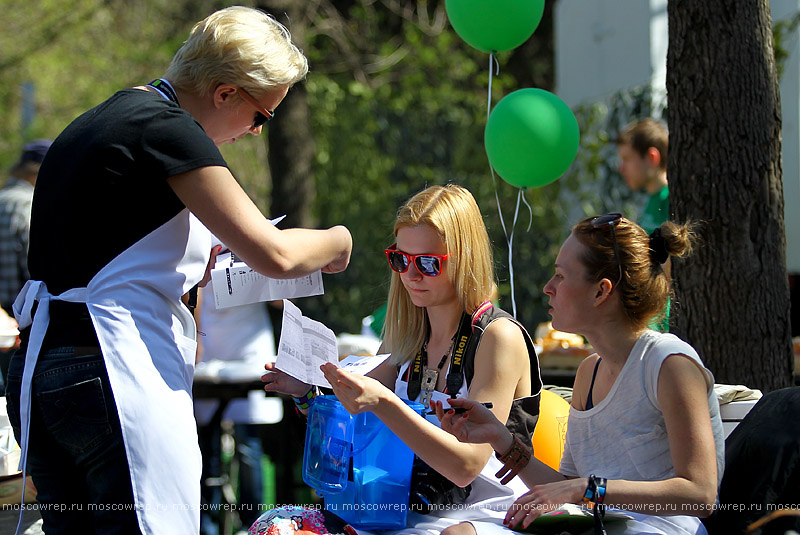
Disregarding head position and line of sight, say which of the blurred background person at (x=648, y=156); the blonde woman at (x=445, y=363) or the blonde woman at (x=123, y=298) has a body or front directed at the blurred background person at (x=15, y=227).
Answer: the blurred background person at (x=648, y=156)

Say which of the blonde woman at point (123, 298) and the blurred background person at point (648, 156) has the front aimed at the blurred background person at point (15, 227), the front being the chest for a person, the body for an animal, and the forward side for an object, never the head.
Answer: the blurred background person at point (648, 156)

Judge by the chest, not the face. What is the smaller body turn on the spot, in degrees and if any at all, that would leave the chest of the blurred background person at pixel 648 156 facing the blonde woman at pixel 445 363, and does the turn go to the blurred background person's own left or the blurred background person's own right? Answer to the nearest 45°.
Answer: approximately 90° to the blurred background person's own left

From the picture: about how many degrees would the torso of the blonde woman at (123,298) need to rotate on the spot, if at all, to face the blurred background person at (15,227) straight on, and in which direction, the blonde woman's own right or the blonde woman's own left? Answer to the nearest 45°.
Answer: approximately 90° to the blonde woman's own left

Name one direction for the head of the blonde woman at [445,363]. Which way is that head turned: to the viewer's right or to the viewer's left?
to the viewer's left

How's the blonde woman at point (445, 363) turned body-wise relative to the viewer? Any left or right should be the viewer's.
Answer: facing the viewer and to the left of the viewer

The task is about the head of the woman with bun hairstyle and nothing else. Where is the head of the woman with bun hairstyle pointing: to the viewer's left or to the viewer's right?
to the viewer's left

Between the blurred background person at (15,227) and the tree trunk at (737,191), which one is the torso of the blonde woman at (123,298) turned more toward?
the tree trunk

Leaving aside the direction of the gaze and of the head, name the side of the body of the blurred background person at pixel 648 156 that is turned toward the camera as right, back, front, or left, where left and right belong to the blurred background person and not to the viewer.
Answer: left

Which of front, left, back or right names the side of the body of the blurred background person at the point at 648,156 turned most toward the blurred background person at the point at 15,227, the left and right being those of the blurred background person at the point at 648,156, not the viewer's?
front

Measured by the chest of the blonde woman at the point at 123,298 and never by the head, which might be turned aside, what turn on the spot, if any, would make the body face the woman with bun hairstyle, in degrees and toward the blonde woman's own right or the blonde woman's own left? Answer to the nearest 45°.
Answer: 0° — they already face them

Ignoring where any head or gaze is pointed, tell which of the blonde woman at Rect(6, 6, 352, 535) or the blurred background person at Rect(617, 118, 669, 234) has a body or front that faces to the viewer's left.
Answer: the blurred background person

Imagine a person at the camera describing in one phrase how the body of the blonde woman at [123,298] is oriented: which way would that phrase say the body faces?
to the viewer's right

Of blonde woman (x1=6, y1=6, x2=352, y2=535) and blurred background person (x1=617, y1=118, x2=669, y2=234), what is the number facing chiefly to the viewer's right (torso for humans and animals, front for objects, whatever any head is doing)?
1
